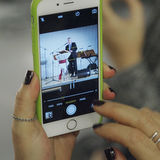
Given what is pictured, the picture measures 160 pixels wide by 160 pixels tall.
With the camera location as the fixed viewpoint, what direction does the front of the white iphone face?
facing the viewer

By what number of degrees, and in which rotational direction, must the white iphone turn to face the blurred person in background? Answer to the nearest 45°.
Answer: approximately 135° to its left
